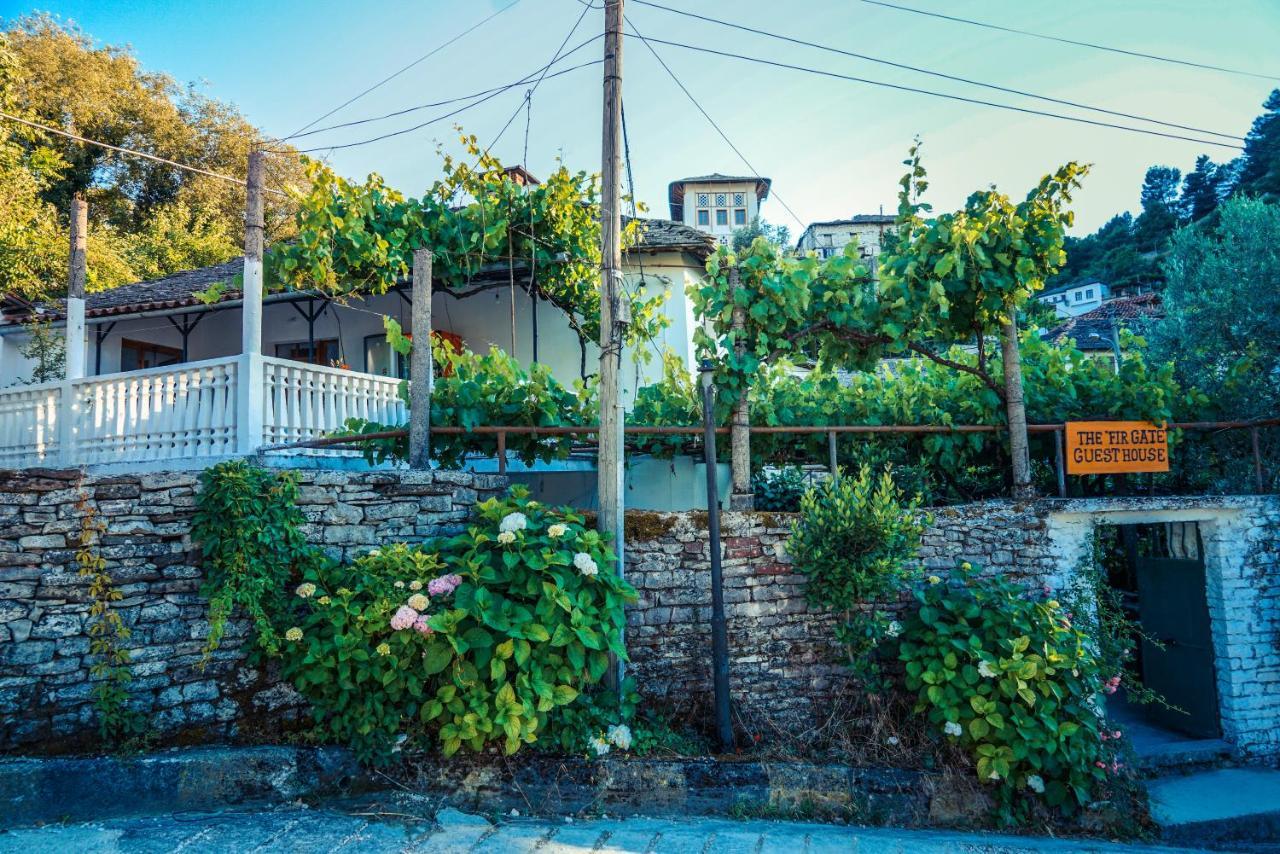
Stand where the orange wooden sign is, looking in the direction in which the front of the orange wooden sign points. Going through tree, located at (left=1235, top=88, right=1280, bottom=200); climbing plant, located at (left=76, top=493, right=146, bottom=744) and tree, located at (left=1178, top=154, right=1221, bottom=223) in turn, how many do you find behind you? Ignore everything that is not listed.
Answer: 2

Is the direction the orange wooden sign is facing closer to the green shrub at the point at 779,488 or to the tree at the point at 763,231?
the green shrub

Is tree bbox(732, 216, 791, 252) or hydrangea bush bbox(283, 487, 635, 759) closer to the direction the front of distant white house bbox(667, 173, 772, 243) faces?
the hydrangea bush

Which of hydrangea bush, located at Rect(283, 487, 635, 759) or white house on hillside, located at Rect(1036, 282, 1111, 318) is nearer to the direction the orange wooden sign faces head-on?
the hydrangea bush

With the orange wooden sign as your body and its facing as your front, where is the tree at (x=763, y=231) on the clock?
The tree is roughly at 5 o'clock from the orange wooden sign.

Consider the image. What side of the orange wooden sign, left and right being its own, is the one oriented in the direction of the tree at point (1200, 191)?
back

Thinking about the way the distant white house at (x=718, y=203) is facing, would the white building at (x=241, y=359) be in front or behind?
in front

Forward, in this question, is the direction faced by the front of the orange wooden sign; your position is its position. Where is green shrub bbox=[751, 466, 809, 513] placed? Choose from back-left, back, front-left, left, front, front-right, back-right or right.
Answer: front-right

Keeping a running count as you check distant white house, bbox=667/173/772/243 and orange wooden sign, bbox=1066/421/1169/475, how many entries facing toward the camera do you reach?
2

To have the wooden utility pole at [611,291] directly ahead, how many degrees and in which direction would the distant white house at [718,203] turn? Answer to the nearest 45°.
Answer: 0° — it already faces it

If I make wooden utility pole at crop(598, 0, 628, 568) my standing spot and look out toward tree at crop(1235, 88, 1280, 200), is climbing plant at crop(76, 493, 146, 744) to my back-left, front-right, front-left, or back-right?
back-left

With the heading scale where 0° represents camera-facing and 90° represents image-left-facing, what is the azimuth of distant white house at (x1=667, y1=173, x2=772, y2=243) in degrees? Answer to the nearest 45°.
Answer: approximately 0°

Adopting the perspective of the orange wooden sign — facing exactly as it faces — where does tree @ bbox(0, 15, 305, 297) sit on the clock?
The tree is roughly at 3 o'clock from the orange wooden sign.

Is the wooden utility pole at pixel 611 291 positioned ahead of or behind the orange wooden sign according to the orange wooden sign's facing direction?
ahead
